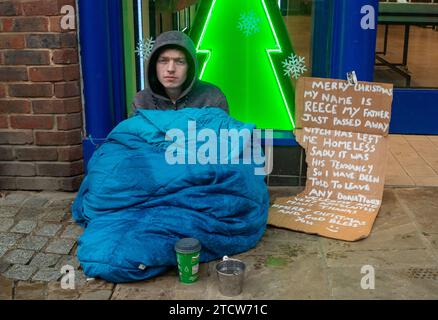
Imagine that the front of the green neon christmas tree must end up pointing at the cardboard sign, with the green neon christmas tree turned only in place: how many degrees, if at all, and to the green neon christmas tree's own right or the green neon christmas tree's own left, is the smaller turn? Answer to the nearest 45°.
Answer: approximately 45° to the green neon christmas tree's own left

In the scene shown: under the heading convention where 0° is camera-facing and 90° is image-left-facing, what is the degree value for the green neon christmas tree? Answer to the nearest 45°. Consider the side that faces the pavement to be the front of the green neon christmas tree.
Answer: approximately 0°

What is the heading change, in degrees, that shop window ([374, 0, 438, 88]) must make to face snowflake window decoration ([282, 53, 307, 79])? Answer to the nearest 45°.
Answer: approximately 45° to its right

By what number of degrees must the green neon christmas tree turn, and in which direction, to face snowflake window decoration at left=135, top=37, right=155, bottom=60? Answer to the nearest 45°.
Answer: approximately 90° to its right

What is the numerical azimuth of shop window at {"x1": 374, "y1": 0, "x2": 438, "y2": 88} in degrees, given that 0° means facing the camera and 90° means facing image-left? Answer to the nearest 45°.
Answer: approximately 0°

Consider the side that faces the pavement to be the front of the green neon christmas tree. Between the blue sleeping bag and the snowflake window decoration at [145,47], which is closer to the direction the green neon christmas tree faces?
the blue sleeping bag

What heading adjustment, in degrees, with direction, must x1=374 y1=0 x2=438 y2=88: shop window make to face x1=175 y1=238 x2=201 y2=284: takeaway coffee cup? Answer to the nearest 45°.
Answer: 0° — it already faces it

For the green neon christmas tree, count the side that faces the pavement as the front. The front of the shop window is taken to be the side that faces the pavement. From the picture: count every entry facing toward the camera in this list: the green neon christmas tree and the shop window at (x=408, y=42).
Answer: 2

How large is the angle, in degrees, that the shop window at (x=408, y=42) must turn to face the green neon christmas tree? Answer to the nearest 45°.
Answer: approximately 45° to its right

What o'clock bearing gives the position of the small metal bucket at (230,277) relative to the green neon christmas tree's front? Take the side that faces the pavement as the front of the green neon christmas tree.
The small metal bucket is roughly at 12 o'clock from the green neon christmas tree.

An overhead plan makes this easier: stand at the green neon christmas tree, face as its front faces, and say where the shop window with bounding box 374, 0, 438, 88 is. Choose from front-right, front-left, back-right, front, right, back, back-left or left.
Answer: back-left

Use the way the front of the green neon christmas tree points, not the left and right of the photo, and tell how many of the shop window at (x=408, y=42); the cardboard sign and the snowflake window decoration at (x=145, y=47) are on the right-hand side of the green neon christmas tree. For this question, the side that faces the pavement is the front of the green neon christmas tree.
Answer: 1
